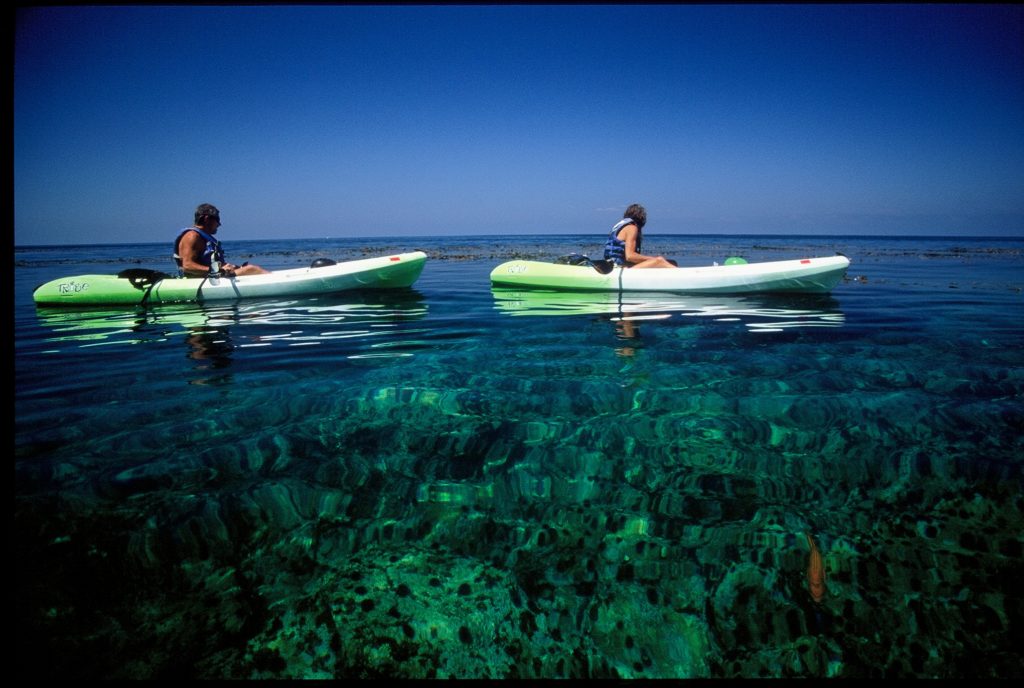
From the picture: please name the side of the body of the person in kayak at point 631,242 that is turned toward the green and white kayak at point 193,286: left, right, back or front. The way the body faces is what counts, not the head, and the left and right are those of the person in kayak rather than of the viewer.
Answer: back

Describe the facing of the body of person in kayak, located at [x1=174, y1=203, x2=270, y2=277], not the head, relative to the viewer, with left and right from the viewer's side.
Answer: facing to the right of the viewer

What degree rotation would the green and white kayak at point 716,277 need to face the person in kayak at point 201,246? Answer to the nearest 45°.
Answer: approximately 180°

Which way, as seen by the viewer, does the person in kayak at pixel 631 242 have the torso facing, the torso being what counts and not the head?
to the viewer's right

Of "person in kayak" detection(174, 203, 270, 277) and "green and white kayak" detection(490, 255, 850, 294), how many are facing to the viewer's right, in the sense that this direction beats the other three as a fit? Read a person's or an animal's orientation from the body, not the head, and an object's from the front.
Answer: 2

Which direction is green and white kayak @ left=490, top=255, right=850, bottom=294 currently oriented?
to the viewer's right

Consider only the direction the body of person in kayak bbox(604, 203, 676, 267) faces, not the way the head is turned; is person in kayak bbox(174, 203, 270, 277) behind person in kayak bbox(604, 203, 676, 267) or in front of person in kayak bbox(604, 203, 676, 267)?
behind

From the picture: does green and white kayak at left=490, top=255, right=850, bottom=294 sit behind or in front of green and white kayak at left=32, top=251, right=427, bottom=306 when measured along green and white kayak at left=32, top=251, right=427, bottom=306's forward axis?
in front

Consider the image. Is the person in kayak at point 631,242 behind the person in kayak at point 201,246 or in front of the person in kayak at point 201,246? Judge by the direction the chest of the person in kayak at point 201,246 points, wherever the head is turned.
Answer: in front

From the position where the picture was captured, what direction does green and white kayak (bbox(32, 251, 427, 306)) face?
facing to the right of the viewer

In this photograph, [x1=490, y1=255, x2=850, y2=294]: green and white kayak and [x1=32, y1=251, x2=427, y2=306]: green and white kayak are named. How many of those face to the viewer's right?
2
